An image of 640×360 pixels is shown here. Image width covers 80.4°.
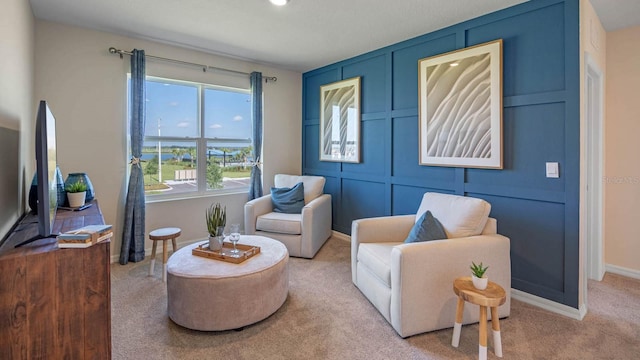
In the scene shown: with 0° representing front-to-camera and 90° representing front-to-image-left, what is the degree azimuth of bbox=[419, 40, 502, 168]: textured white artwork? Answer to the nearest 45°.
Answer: approximately 45°

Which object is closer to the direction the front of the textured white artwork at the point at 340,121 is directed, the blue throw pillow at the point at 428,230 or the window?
the window

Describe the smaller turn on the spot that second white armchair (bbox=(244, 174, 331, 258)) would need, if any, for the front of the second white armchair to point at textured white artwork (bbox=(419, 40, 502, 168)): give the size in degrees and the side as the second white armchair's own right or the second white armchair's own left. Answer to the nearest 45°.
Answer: approximately 90° to the second white armchair's own left

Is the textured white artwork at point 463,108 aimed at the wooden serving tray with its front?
yes

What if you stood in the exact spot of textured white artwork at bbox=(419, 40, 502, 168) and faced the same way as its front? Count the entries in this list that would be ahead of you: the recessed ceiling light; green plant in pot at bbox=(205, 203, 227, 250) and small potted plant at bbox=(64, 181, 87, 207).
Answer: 3

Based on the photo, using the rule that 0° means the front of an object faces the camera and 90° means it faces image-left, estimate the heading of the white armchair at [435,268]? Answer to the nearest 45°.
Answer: approximately 45°

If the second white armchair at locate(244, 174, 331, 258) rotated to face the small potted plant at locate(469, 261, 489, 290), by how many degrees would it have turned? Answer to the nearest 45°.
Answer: approximately 90° to its left

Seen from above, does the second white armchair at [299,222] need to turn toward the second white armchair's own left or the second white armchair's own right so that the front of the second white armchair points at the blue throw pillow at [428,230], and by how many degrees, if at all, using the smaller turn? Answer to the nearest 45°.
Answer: approximately 90° to the second white armchair's own left
